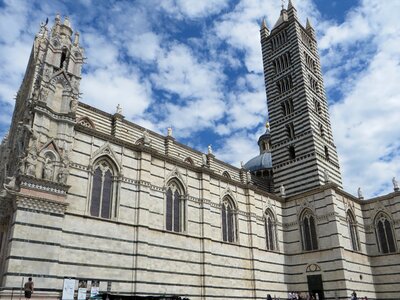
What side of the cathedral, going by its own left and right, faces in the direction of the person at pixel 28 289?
front

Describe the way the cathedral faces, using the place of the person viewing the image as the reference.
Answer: facing the viewer and to the left of the viewer
